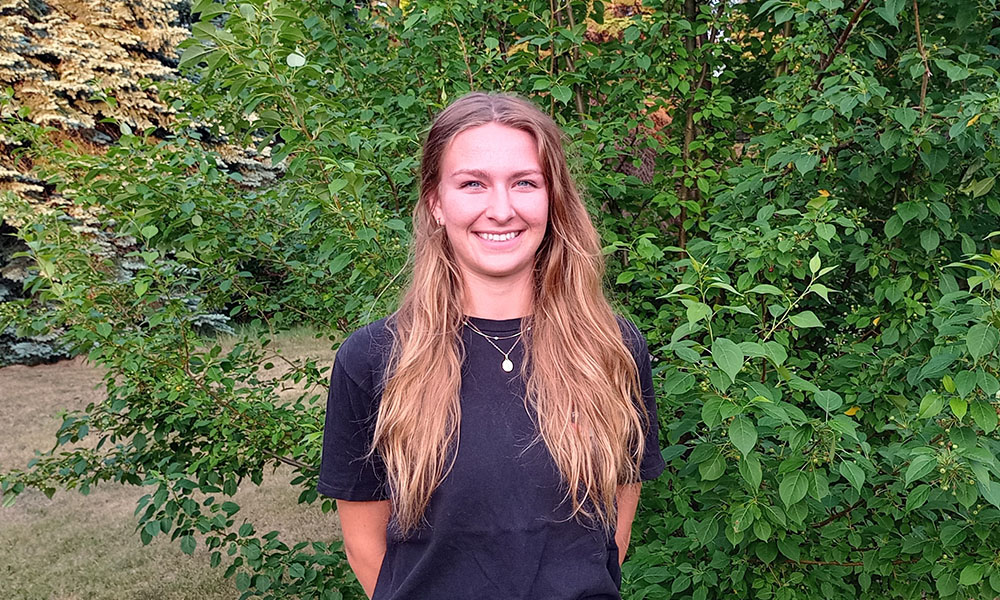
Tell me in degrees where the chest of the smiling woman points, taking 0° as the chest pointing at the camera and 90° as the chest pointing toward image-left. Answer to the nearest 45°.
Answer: approximately 0°

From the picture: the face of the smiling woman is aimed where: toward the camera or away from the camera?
toward the camera
